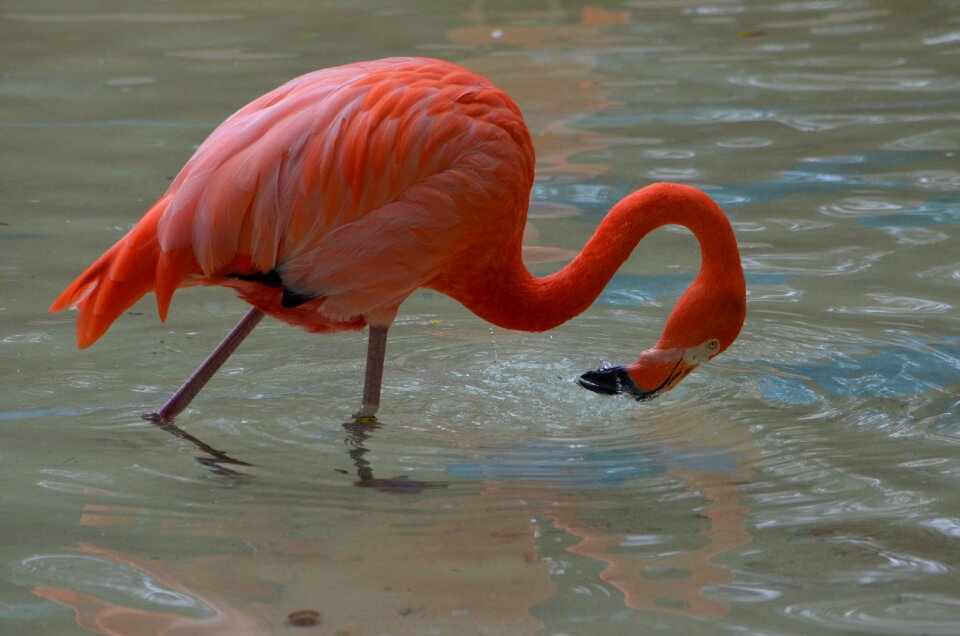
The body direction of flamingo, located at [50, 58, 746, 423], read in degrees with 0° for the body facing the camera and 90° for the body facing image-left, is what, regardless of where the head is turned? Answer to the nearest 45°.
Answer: approximately 270°
